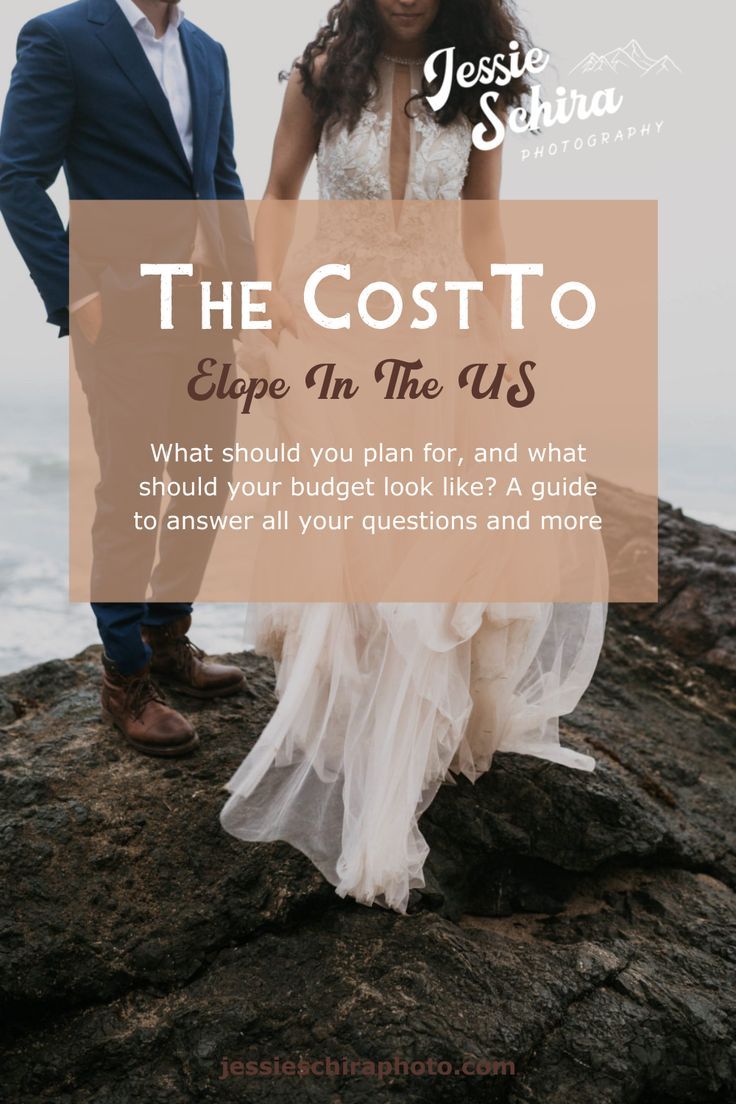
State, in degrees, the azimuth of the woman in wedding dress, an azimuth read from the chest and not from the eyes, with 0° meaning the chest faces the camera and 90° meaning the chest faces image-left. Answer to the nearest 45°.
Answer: approximately 0°

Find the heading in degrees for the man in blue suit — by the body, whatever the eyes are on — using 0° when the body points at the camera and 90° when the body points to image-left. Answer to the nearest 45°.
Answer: approximately 315°
